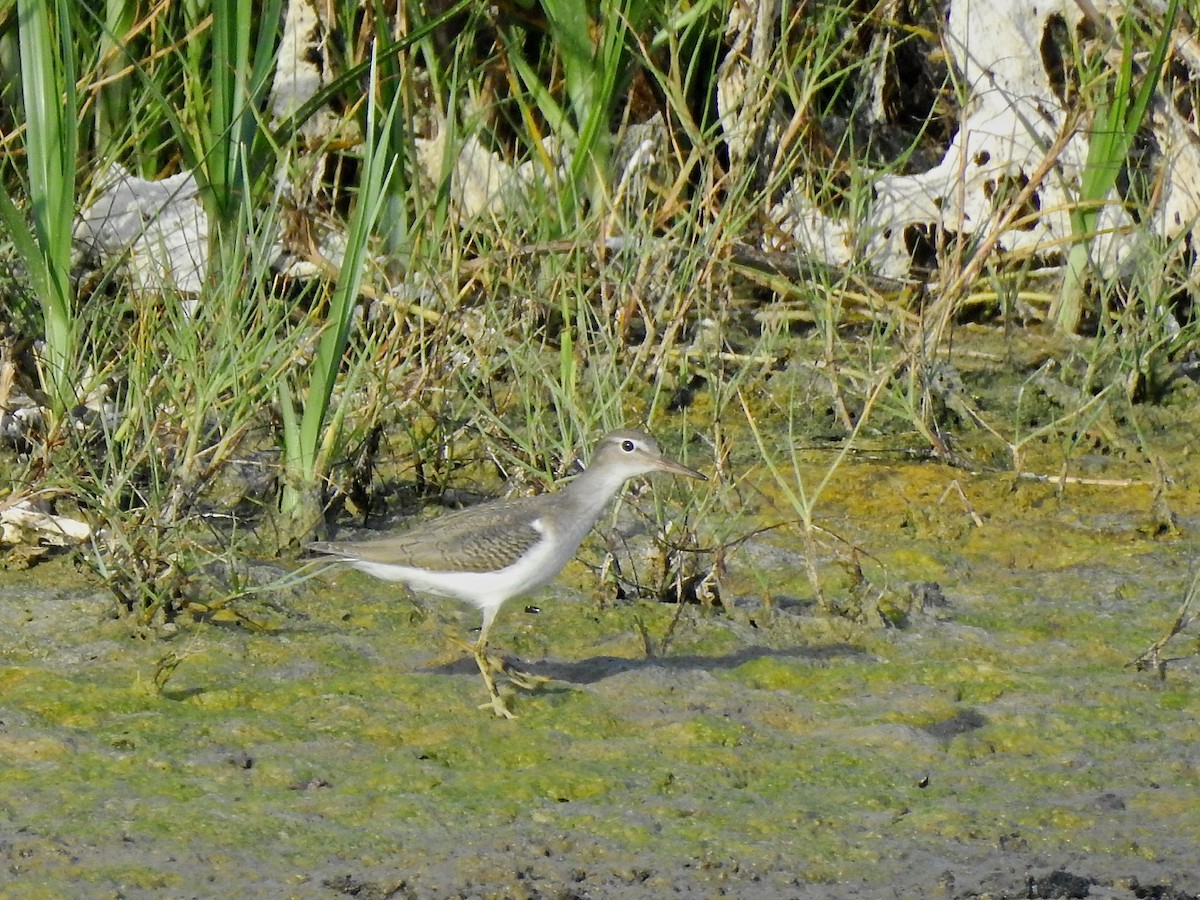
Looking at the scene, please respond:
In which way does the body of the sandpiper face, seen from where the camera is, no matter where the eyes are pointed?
to the viewer's right
